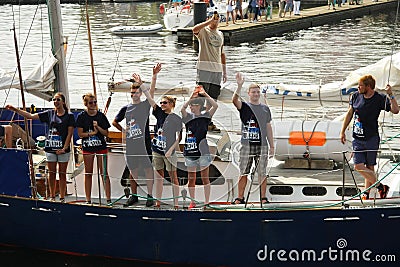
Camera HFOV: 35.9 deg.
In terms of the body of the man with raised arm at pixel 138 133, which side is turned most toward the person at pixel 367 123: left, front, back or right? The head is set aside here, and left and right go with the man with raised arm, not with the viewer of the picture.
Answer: left

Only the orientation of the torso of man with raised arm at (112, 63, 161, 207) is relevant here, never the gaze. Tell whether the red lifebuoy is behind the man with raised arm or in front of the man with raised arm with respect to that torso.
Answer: behind

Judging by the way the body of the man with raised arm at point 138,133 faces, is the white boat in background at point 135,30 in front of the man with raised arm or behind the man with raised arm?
behind

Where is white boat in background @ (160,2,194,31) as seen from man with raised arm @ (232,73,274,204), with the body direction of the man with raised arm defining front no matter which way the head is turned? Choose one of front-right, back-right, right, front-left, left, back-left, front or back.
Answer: back

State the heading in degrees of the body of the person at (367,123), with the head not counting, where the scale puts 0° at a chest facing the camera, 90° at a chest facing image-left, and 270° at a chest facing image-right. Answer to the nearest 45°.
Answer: approximately 45°

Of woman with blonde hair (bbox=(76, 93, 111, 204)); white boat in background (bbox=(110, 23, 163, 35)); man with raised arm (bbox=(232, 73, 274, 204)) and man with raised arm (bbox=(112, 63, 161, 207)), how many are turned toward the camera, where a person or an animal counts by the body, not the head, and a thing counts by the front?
3

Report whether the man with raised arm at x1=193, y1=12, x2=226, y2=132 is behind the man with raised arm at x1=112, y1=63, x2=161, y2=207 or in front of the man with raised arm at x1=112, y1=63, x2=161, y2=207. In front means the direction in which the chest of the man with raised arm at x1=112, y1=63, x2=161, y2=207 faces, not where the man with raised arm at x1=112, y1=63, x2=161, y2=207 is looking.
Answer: behind

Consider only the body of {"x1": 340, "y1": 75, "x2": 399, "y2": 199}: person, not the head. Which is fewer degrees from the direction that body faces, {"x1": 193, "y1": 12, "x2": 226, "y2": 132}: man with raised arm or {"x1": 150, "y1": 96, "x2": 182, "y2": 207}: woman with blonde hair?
the woman with blonde hair
